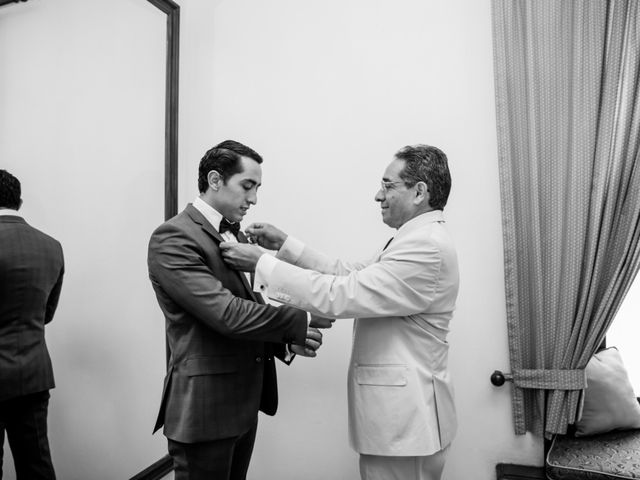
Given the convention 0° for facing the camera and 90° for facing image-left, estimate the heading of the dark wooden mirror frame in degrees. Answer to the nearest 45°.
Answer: approximately 315°

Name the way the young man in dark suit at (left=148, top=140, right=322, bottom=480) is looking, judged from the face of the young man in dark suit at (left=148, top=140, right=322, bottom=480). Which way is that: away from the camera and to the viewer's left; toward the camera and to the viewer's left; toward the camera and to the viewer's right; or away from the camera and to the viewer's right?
toward the camera and to the viewer's right

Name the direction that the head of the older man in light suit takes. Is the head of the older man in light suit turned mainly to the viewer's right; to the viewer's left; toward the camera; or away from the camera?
to the viewer's left

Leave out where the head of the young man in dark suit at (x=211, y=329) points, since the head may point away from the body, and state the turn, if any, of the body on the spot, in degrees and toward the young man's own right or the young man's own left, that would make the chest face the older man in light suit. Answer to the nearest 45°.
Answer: approximately 45° to the young man's own left

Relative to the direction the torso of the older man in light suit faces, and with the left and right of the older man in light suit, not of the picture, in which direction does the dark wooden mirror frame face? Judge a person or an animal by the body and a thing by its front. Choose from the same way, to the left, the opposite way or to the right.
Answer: the opposite way

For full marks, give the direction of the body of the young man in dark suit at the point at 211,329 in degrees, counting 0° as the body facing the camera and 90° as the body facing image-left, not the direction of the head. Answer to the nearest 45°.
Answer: approximately 315°

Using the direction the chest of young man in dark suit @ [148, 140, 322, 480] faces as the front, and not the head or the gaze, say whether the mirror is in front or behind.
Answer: behind

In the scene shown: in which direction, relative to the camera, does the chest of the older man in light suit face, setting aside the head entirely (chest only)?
to the viewer's left

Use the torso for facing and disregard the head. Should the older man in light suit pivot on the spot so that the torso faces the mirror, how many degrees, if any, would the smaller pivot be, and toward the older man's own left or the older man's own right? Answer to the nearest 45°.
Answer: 0° — they already face it

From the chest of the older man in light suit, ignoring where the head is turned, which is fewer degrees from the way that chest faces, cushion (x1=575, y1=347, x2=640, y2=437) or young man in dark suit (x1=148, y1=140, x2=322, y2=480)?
the young man in dark suit

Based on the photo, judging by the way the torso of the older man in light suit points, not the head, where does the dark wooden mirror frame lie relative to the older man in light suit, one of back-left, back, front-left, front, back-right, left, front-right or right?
front-right

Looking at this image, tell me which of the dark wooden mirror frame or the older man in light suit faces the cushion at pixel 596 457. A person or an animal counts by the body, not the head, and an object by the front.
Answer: the dark wooden mirror frame

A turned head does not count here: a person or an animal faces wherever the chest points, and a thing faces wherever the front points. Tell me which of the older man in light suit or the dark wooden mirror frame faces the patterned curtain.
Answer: the dark wooden mirror frame
